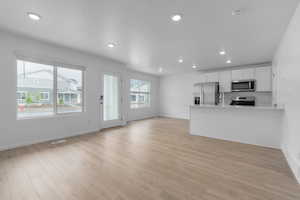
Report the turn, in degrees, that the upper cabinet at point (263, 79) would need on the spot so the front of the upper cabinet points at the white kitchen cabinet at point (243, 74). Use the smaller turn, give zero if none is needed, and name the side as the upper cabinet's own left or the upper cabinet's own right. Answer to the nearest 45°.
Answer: approximately 90° to the upper cabinet's own right

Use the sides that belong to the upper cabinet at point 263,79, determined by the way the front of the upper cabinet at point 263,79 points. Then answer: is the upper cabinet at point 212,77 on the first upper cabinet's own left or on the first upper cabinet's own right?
on the first upper cabinet's own right

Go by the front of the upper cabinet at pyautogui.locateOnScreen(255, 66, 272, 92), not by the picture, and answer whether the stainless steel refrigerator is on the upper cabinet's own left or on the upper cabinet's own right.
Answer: on the upper cabinet's own right

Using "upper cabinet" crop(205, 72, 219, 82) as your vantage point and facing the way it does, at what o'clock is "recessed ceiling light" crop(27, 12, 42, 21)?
The recessed ceiling light is roughly at 1 o'clock from the upper cabinet.

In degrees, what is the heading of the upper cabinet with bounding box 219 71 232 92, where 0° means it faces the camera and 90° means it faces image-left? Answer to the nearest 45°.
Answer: approximately 0°

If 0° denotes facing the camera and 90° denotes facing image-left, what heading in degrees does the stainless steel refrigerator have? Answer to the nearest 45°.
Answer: approximately 0°

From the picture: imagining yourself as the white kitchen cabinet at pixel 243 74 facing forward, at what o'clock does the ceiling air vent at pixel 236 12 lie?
The ceiling air vent is roughly at 12 o'clock from the white kitchen cabinet.
